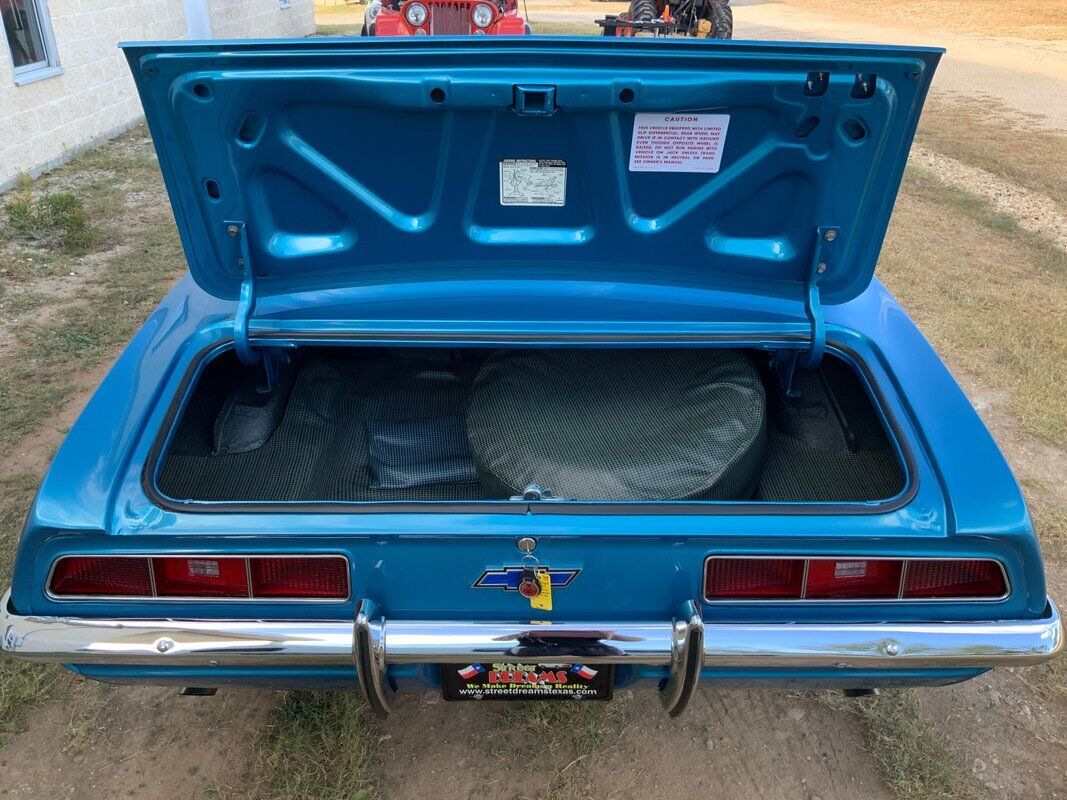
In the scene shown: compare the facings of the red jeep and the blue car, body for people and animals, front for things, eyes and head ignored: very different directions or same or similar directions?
very different directions

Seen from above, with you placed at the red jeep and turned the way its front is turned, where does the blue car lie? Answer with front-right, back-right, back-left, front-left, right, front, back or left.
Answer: front

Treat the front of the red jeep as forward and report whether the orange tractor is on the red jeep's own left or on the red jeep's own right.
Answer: on the red jeep's own left

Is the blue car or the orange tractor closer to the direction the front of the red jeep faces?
the blue car

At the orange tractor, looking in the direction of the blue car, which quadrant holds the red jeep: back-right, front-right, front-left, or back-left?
front-right

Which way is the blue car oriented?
away from the camera

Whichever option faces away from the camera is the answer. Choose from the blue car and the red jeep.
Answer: the blue car

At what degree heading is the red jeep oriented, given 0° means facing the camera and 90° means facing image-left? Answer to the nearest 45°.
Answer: approximately 0°

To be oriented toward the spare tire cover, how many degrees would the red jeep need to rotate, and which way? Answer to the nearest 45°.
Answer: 0° — it already faces it

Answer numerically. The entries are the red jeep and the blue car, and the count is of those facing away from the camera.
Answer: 1

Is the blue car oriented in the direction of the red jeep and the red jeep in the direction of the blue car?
yes

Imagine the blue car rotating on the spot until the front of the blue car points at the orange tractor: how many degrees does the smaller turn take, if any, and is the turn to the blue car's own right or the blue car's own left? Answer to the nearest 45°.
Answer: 0° — it already faces it

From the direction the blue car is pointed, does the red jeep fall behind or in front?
in front

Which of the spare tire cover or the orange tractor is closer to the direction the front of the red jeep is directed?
the spare tire cover

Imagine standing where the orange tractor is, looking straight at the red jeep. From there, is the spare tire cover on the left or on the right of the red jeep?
left
